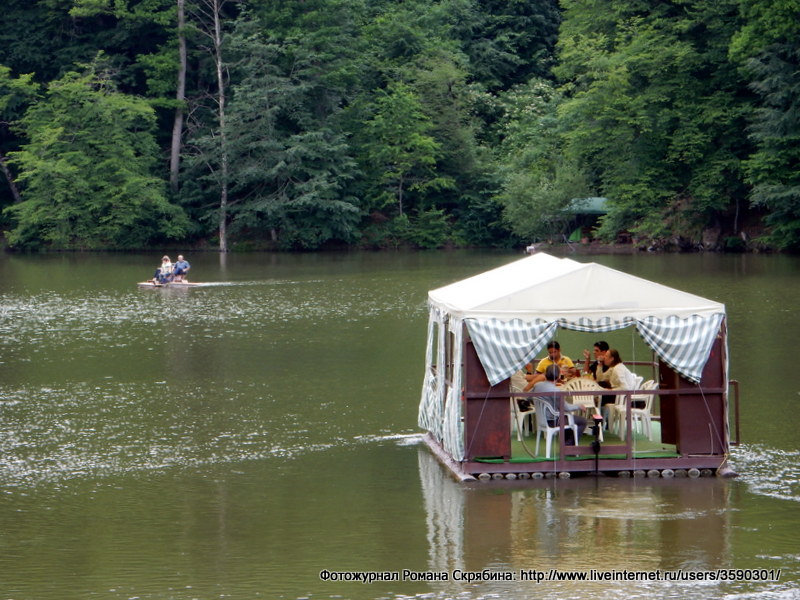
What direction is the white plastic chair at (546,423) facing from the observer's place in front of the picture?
facing away from the viewer and to the right of the viewer

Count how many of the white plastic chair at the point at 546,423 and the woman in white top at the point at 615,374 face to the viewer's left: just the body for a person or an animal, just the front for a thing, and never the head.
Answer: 1

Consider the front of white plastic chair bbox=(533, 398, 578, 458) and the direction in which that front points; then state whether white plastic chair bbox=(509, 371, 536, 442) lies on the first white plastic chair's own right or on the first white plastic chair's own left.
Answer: on the first white plastic chair's own left

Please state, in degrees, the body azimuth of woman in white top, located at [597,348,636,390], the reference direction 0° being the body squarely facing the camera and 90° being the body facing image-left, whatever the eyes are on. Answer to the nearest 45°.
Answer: approximately 90°

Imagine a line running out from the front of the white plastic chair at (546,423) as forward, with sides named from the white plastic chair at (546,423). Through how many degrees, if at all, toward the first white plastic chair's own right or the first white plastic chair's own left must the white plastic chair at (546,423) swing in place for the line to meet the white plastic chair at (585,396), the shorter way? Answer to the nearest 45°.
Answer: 0° — it already faces it

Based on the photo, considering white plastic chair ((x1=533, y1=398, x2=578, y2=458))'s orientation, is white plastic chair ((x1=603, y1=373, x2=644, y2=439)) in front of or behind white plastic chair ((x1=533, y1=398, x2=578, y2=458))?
in front

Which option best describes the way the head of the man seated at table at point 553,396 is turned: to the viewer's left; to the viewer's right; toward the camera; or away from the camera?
away from the camera
